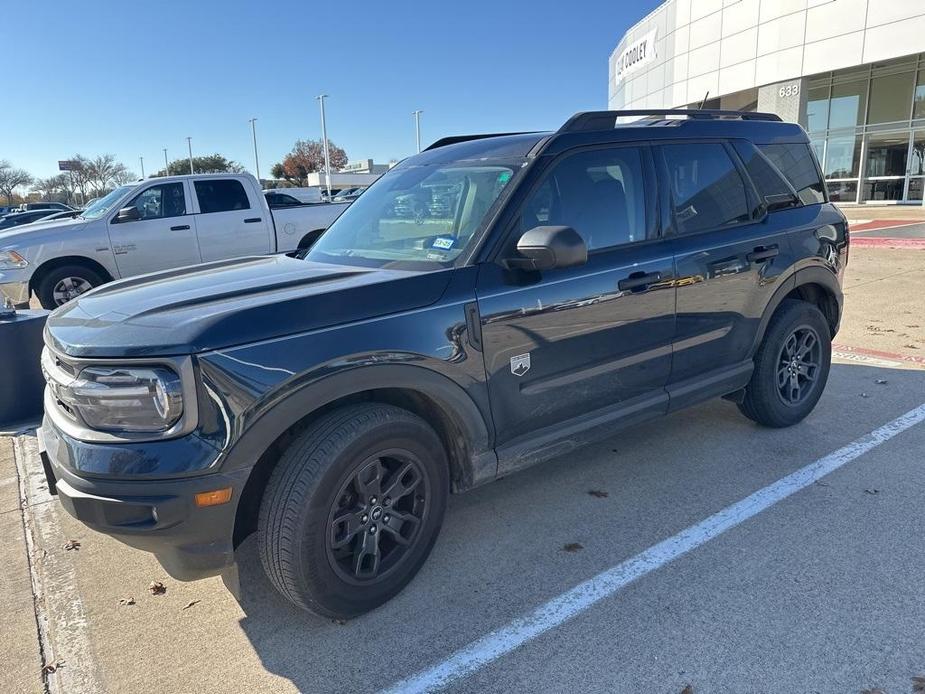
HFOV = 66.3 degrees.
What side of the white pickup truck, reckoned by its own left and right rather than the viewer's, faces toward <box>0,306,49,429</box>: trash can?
left

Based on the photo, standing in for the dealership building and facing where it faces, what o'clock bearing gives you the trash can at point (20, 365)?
The trash can is roughly at 11 o'clock from the dealership building.

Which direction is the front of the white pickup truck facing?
to the viewer's left

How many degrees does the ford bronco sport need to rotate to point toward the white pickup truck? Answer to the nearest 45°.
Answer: approximately 90° to its right

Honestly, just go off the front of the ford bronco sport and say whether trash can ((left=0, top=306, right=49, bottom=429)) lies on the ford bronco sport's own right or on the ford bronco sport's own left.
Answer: on the ford bronco sport's own right

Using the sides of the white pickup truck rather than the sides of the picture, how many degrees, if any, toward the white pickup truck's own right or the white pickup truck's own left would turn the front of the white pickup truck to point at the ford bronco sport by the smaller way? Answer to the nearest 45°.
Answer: approximately 90° to the white pickup truck's own left

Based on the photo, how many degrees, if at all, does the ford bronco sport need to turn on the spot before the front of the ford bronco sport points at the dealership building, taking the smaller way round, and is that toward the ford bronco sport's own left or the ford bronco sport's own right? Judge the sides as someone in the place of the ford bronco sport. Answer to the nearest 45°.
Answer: approximately 180°

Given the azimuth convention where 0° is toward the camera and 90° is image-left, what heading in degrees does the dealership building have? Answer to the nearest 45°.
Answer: approximately 45°
